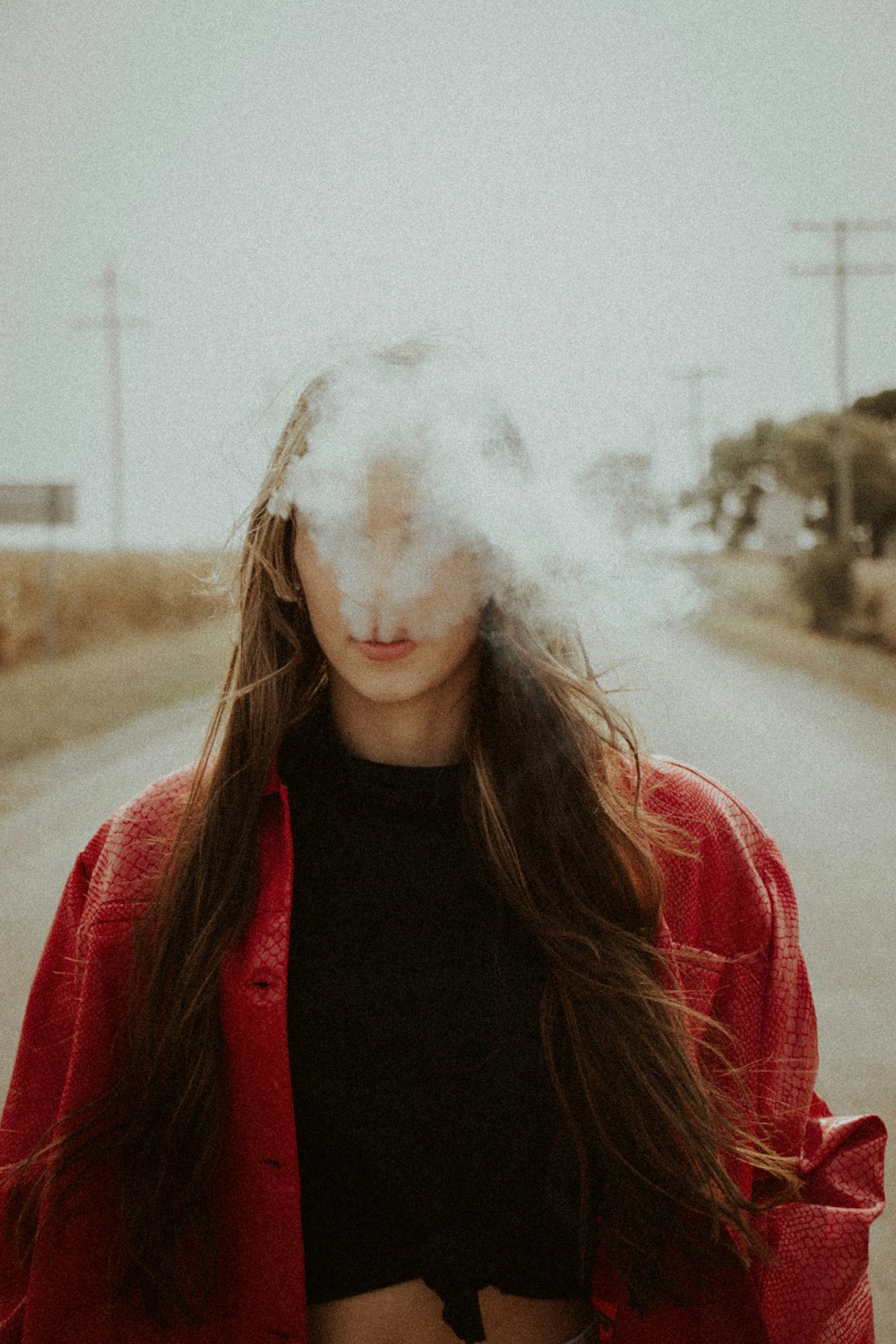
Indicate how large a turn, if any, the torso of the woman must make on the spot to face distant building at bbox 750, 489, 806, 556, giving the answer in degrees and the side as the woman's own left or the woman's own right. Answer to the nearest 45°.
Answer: approximately 180°

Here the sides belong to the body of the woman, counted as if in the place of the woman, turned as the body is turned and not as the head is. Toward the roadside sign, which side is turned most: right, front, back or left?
back

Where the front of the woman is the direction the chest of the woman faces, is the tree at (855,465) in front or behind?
behind

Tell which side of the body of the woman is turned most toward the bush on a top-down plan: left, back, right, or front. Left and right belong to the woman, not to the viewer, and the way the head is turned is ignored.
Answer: back

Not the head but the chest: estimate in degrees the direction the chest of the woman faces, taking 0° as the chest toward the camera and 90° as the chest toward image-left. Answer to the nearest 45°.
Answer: approximately 0°
